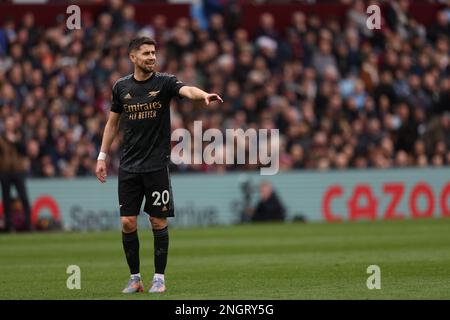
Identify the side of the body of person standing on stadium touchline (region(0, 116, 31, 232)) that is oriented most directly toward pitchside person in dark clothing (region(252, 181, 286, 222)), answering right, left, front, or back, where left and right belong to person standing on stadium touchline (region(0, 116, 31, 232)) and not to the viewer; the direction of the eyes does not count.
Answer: left

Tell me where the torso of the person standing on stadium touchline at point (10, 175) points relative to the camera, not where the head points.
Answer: toward the camera
